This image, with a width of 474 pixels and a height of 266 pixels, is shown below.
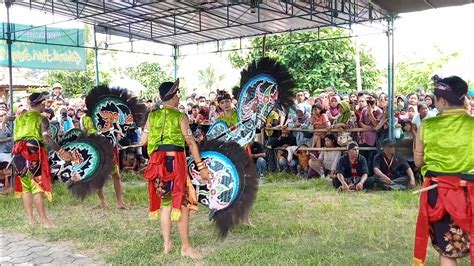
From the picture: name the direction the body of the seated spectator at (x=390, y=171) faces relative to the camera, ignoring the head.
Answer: toward the camera

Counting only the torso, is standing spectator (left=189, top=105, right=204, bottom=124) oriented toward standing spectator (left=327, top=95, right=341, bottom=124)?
no

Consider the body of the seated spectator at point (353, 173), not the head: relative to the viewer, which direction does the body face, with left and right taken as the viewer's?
facing the viewer

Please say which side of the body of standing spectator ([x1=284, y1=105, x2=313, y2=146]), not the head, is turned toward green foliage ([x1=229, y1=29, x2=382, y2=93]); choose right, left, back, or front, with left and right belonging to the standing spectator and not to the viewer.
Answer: back

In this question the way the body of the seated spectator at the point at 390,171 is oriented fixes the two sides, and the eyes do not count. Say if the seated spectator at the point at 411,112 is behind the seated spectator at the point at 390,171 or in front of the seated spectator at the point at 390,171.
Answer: behind

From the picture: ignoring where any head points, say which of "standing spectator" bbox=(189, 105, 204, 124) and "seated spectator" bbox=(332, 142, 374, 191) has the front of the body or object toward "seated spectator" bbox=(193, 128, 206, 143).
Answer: the standing spectator

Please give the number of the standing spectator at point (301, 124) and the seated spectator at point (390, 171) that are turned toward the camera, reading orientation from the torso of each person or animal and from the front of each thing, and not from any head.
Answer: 2

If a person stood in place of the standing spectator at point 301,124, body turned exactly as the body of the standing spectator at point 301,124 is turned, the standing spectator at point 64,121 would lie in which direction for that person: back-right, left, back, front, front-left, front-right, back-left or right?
right

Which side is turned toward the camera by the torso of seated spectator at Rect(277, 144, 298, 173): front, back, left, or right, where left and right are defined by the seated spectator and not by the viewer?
front

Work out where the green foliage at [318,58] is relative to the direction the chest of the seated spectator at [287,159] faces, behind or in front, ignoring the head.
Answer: behind

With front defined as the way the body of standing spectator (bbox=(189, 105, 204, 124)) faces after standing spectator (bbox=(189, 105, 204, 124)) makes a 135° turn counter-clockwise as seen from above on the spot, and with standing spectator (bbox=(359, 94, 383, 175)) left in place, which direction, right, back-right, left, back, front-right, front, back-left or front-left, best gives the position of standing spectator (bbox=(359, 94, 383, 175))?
right

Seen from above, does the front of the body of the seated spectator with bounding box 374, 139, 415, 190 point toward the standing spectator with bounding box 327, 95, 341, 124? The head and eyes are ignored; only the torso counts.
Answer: no

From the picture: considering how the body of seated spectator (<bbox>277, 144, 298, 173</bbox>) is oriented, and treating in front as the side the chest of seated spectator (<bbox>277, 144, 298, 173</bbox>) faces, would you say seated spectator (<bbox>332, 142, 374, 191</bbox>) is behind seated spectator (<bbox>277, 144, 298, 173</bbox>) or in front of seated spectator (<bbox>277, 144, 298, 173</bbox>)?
in front

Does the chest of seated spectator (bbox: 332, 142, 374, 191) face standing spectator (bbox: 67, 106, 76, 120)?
no
